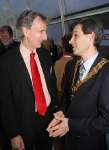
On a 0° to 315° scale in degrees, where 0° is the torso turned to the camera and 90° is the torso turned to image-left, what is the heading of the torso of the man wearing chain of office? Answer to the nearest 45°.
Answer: approximately 45°

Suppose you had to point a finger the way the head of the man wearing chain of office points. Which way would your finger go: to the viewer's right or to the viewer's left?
to the viewer's left
